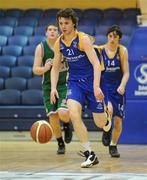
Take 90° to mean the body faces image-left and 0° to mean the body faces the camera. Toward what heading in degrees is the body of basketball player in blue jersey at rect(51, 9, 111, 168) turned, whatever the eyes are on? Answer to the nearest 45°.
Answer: approximately 45°

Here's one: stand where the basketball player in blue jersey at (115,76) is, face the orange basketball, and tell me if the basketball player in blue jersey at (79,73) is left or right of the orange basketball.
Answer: left
